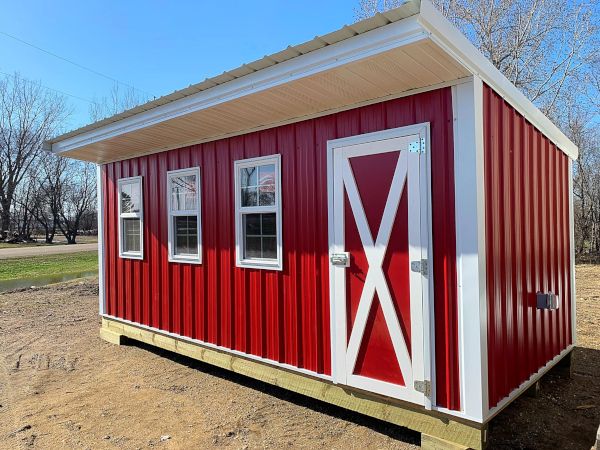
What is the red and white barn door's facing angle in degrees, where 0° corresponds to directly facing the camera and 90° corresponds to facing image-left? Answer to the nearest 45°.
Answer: approximately 45°

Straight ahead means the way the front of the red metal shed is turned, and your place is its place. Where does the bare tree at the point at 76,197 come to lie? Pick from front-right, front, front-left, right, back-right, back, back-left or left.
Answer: right

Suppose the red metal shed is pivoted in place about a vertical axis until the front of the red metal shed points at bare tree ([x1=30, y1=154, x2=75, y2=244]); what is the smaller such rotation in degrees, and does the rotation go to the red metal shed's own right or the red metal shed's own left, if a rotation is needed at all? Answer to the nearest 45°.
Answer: approximately 90° to the red metal shed's own right

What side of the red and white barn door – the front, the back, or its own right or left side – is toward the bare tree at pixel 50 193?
right

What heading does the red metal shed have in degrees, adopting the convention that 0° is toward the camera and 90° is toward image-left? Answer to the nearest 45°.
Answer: approximately 45°

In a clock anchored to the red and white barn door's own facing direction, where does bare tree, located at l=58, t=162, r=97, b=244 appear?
The bare tree is roughly at 3 o'clock from the red and white barn door.
